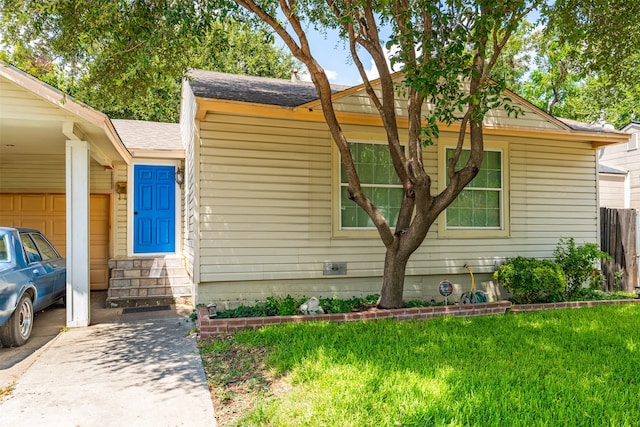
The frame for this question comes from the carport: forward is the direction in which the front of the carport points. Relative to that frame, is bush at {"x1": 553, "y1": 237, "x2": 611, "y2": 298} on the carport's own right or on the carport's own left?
on the carport's own left

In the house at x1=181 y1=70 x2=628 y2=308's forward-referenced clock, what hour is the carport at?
The carport is roughly at 2 o'clock from the house.

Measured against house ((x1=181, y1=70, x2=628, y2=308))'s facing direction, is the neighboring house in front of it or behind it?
behind

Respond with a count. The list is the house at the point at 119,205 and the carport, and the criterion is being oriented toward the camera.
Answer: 2

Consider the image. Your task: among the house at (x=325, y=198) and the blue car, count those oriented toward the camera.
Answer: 1

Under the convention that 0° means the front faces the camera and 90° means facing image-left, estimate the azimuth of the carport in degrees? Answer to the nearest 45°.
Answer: approximately 0°

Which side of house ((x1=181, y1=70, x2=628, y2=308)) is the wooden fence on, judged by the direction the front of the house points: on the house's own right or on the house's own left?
on the house's own left
